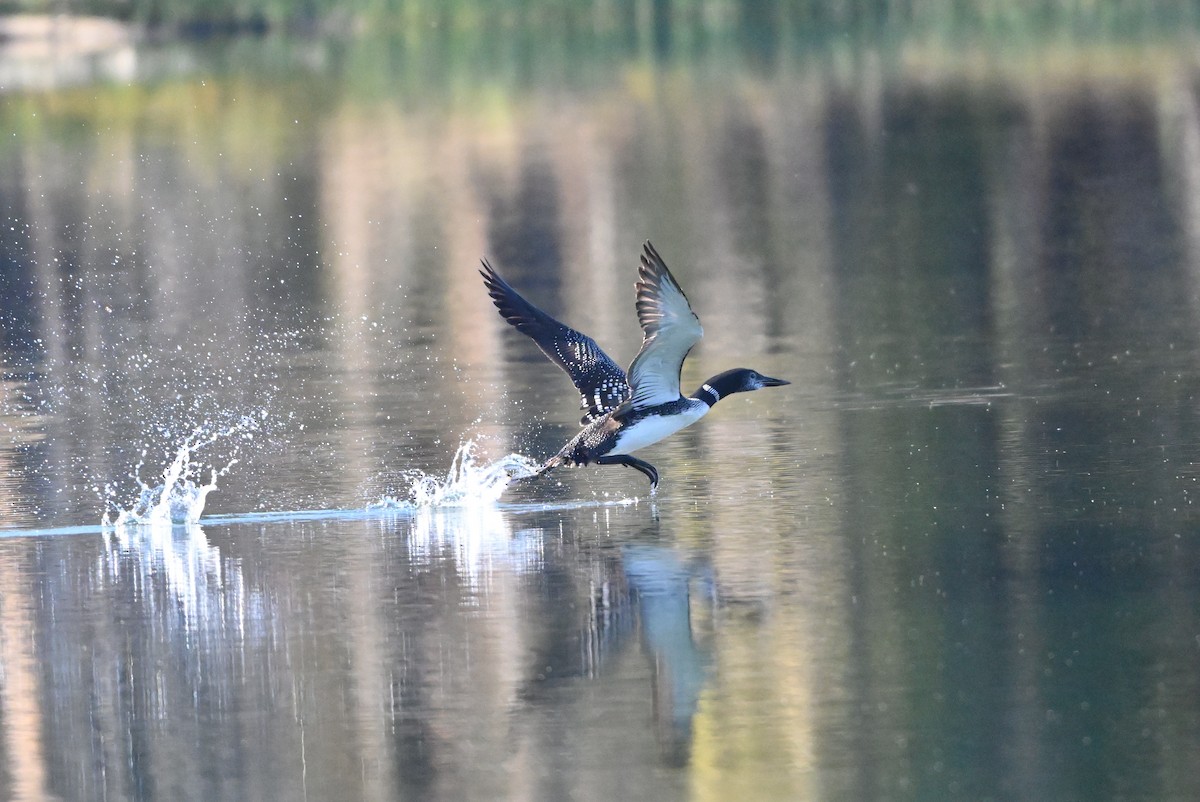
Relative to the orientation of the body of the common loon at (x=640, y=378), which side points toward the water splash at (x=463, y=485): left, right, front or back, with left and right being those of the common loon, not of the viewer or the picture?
back

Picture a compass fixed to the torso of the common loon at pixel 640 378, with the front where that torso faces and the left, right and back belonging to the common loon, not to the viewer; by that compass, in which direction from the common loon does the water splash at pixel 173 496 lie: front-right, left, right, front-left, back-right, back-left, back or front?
back

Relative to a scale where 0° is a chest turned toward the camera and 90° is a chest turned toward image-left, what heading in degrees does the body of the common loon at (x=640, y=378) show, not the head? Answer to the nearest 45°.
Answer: approximately 270°
